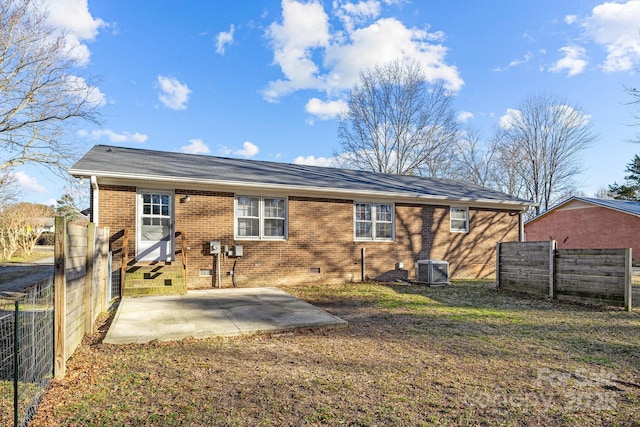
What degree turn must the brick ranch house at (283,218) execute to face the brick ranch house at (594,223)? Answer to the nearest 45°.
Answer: approximately 45° to its right

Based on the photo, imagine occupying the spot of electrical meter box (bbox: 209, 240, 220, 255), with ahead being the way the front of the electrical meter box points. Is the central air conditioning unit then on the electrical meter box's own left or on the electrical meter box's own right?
on the electrical meter box's own left

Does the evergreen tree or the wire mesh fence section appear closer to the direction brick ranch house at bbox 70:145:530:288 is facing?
the evergreen tree

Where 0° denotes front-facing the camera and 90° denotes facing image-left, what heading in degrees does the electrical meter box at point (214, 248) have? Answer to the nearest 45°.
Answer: approximately 0°

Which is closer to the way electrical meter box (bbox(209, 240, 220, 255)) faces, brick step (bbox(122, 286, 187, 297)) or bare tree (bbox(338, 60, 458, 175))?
the brick step

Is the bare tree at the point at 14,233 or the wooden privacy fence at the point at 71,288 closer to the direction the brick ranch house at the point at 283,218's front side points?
the bare tree

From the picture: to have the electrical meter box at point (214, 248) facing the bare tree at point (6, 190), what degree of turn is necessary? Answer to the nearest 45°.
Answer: approximately 135° to its right

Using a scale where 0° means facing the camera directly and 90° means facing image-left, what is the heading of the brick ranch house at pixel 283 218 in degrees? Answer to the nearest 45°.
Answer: approximately 180°
